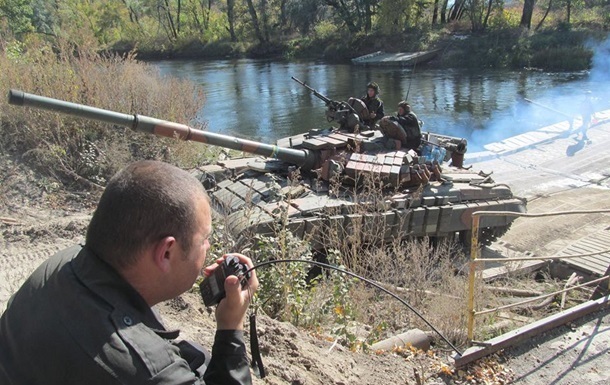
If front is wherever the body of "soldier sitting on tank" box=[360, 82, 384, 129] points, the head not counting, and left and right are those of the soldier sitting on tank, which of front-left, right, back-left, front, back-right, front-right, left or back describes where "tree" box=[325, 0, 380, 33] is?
back-right

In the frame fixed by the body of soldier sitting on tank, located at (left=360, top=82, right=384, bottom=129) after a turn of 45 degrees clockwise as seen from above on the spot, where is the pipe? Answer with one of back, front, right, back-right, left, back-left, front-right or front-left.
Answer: left

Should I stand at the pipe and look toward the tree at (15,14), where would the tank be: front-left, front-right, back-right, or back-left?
front-right

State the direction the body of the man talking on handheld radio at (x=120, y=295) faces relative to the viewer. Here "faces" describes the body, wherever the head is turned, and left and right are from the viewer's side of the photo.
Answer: facing away from the viewer and to the right of the viewer

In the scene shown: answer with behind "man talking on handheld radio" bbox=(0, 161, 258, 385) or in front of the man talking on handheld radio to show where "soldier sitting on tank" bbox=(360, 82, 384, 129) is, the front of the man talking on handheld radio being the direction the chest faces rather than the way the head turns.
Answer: in front

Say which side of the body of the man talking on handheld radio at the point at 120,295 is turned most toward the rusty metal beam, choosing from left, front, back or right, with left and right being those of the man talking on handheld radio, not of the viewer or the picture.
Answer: front

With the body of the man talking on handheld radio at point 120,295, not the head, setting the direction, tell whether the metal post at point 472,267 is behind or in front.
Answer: in front

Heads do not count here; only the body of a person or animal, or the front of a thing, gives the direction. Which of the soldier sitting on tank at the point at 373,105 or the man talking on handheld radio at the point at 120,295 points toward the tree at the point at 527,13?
the man talking on handheld radio

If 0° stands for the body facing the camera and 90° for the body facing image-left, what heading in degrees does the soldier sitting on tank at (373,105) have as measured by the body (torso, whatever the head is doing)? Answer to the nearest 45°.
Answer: approximately 45°

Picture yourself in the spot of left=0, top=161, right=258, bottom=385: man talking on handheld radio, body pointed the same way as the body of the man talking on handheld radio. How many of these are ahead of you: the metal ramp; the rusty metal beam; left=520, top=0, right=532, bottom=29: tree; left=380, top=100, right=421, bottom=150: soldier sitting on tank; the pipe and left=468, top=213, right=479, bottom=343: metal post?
6

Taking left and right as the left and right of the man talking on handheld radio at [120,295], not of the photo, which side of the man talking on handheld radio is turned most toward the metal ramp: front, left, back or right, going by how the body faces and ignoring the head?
front

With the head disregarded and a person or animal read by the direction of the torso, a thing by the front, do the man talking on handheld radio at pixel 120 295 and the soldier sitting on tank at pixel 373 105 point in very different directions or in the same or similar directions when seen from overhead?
very different directions

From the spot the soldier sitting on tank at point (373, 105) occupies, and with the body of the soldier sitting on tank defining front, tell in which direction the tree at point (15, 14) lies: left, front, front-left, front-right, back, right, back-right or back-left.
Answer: right

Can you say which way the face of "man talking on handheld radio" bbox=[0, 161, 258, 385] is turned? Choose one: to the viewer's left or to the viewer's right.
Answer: to the viewer's right
